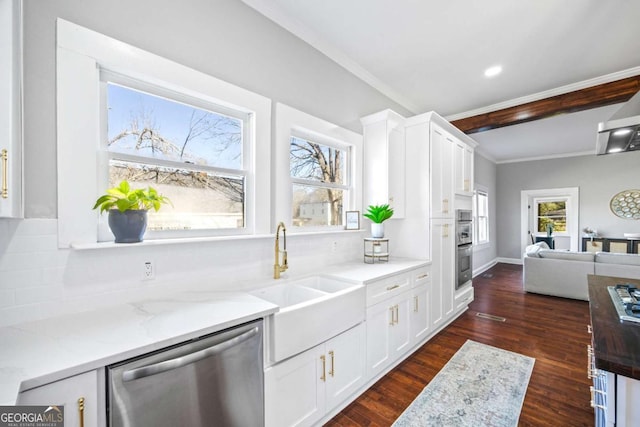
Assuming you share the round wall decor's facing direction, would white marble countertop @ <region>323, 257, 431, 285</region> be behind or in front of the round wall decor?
in front

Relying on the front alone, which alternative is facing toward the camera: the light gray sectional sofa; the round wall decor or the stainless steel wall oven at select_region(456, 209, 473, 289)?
the round wall decor

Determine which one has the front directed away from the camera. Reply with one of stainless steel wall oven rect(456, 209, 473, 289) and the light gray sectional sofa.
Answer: the light gray sectional sofa

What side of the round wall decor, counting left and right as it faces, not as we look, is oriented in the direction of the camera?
front

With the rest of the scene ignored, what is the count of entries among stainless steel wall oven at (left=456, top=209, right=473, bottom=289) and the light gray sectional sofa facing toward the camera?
0

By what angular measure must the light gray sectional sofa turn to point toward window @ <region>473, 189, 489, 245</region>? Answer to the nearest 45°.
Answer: approximately 45° to its left

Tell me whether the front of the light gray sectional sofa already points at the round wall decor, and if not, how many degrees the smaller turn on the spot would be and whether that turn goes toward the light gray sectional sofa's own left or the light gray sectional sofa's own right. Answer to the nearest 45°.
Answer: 0° — it already faces it

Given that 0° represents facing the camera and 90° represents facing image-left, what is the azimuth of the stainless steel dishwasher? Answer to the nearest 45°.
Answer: approximately 315°

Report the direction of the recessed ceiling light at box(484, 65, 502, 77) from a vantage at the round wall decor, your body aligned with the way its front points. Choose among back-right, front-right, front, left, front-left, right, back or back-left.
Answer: front

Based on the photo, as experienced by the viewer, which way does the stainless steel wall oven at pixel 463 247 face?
facing to the right of the viewer

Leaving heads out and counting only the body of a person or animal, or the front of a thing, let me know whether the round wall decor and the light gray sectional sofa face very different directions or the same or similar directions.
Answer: very different directions

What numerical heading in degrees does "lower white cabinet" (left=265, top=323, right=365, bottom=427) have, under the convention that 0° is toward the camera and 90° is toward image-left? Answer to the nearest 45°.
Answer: approximately 315°

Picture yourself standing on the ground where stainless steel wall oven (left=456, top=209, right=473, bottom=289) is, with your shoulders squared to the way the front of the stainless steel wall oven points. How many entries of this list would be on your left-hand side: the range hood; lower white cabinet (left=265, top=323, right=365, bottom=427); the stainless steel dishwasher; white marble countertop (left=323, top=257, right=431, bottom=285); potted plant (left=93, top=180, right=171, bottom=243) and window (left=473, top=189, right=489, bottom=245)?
1

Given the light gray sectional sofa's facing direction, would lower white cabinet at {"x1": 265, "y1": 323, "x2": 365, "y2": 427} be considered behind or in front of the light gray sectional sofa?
behind

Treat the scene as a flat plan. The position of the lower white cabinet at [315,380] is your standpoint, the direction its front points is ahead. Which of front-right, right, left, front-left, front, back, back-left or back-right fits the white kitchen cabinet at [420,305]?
left

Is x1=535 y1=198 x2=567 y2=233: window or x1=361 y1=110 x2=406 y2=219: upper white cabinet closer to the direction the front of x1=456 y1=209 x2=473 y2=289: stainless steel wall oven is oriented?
the window

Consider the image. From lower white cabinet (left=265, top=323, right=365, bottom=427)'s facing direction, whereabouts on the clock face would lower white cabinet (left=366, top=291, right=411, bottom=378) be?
lower white cabinet (left=366, top=291, right=411, bottom=378) is roughly at 9 o'clock from lower white cabinet (left=265, top=323, right=365, bottom=427).

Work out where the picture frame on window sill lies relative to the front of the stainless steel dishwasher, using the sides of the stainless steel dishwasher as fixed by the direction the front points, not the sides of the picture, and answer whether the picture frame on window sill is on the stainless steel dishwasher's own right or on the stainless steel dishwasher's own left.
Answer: on the stainless steel dishwasher's own left
